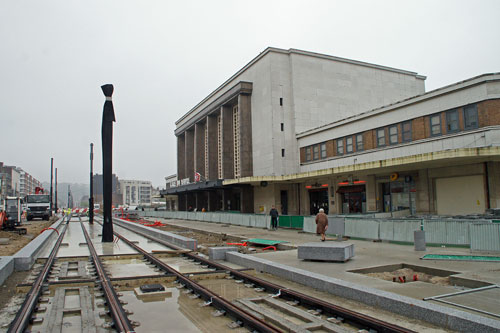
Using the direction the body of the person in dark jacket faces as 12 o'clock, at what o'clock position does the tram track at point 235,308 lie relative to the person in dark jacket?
The tram track is roughly at 12 o'clock from the person in dark jacket.

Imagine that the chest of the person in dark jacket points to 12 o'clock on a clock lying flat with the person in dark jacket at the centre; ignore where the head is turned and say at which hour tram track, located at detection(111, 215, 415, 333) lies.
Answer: The tram track is roughly at 12 o'clock from the person in dark jacket.

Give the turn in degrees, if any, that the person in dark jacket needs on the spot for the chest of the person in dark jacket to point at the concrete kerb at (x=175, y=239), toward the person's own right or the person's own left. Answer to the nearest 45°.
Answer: approximately 45° to the person's own right

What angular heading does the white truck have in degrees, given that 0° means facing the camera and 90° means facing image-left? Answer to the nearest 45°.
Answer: approximately 0°

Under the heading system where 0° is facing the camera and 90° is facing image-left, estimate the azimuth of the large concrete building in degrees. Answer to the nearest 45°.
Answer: approximately 45°

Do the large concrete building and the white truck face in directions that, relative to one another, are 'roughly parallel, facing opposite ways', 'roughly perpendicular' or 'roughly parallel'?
roughly perpendicular

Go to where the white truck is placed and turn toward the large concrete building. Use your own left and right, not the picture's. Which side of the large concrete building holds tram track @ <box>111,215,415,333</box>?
right

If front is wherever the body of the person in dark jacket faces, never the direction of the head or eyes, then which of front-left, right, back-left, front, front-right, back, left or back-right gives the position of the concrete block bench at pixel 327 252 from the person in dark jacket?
front

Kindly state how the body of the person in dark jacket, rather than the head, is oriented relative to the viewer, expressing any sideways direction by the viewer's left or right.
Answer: facing the viewer
